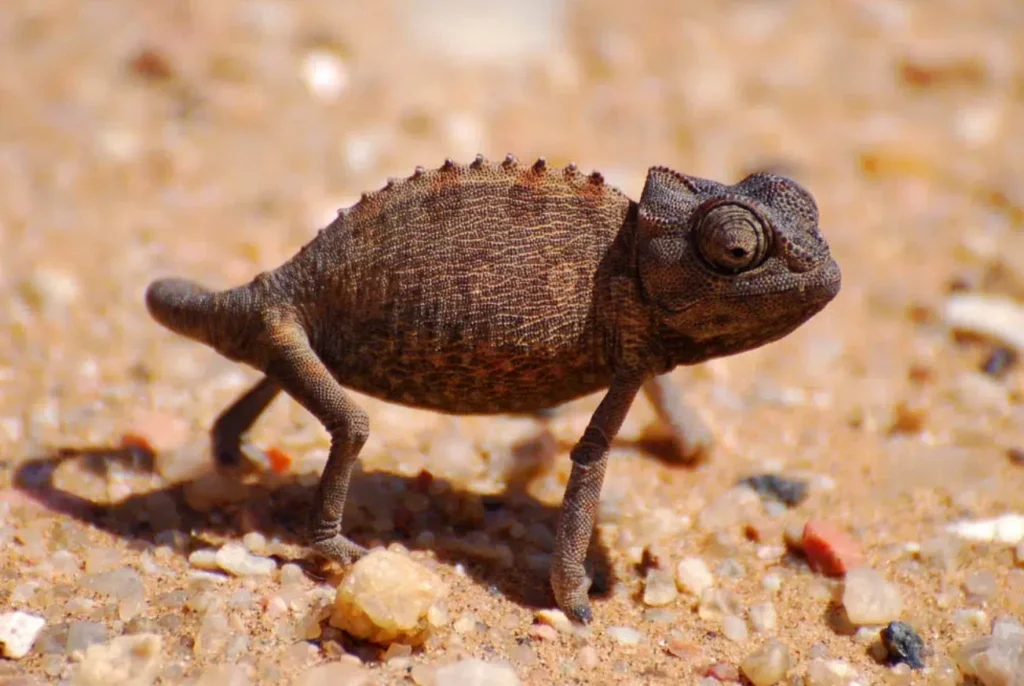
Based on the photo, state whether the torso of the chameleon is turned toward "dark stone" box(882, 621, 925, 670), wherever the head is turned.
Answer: yes

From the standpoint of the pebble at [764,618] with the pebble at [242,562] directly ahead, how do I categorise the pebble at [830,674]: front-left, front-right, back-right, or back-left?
back-left

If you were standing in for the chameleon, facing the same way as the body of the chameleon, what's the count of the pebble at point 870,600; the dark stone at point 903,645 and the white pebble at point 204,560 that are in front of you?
2

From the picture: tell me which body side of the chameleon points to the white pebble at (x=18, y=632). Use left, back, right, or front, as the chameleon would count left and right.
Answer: back

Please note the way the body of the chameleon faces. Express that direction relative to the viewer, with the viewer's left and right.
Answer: facing to the right of the viewer

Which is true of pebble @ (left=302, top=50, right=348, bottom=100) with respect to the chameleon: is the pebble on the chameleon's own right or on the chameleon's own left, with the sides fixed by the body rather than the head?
on the chameleon's own left
